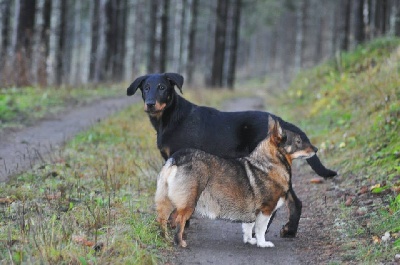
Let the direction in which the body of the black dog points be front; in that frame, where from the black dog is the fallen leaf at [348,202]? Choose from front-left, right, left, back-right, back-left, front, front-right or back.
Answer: back

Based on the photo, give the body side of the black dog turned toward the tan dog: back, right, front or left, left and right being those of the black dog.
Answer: left

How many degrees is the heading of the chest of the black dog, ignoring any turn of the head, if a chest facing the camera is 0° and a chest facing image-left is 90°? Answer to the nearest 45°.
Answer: approximately 90°

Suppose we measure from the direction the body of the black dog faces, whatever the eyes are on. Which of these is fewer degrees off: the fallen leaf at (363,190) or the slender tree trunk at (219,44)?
the slender tree trunk

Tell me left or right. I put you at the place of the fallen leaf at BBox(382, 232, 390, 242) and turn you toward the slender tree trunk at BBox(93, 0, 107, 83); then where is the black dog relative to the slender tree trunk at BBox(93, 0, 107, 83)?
left

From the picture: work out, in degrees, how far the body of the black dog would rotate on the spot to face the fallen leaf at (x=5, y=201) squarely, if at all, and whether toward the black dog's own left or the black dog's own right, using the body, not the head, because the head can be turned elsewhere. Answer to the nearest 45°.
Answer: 0° — it already faces it

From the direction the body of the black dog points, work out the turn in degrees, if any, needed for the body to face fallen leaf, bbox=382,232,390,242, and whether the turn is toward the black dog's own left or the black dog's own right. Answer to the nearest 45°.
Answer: approximately 135° to the black dog's own left

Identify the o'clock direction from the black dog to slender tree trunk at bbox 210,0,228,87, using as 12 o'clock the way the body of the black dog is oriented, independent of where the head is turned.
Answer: The slender tree trunk is roughly at 3 o'clock from the black dog.

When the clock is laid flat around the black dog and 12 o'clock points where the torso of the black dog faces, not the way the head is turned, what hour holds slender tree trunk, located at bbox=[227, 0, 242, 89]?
The slender tree trunk is roughly at 3 o'clock from the black dog.

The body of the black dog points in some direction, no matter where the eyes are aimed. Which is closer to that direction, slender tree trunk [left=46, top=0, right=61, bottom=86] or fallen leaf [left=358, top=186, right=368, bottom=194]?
the slender tree trunk
